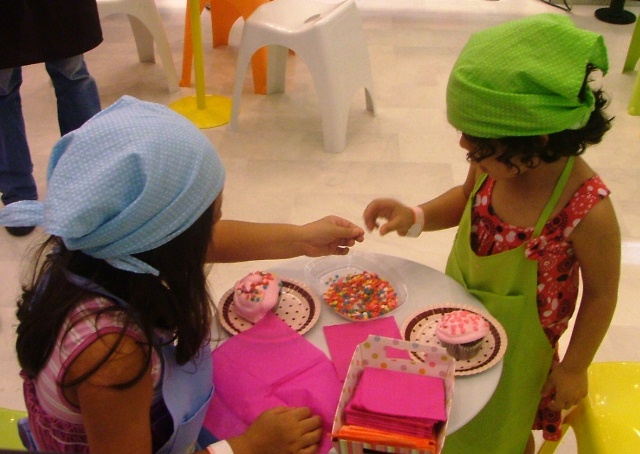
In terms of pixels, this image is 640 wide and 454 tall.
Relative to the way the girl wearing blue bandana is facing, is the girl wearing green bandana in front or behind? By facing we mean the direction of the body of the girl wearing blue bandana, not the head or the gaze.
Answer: in front

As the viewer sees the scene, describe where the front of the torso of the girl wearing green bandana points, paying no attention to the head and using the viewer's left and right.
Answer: facing the viewer and to the left of the viewer

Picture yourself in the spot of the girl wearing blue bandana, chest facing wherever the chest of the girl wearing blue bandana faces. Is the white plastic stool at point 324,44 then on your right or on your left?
on your left

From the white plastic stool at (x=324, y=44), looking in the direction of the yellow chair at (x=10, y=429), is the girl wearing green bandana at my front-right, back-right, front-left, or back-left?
front-left

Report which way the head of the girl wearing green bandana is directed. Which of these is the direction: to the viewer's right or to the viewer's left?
to the viewer's left

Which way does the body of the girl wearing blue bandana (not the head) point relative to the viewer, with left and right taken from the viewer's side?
facing to the right of the viewer

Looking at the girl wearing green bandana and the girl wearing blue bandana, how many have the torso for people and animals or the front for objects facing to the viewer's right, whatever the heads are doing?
1

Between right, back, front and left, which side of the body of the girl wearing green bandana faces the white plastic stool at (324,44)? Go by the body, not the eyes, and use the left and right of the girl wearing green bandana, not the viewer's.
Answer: right

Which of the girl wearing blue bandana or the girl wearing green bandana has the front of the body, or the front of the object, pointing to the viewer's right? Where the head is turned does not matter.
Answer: the girl wearing blue bandana

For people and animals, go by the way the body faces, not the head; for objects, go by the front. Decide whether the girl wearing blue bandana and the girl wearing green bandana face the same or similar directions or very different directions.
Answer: very different directions

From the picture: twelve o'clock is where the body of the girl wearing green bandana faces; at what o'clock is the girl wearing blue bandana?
The girl wearing blue bandana is roughly at 12 o'clock from the girl wearing green bandana.

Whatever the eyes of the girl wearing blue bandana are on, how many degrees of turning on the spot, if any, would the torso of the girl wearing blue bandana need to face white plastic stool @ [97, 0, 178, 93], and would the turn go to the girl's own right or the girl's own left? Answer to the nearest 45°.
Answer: approximately 90° to the girl's own left
